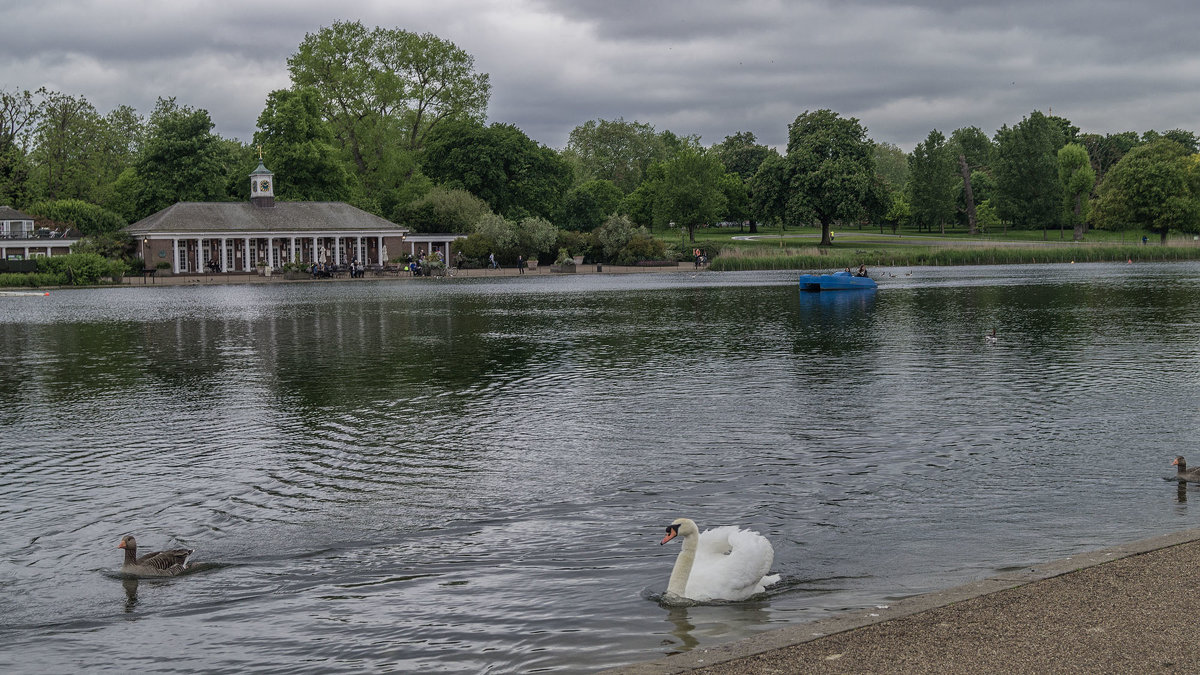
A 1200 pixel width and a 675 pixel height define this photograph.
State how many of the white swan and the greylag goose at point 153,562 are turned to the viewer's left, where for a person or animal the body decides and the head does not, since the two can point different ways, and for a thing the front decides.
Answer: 2

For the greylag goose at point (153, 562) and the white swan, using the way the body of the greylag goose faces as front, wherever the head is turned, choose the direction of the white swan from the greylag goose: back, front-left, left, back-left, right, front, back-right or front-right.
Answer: back-left

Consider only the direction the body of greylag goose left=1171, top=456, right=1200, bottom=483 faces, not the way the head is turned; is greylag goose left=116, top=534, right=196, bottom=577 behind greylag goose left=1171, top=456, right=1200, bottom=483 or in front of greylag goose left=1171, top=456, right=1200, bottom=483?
in front

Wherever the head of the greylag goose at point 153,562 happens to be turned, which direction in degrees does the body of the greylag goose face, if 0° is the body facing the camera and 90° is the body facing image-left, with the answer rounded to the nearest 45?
approximately 90°

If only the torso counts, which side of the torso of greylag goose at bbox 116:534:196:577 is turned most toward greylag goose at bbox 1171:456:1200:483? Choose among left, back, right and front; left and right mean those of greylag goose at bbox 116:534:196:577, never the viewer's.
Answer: back

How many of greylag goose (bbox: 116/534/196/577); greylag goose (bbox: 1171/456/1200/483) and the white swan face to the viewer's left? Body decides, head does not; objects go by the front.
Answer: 3

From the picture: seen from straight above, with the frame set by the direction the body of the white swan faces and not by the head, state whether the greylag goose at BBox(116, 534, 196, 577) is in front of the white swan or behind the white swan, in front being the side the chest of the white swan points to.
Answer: in front

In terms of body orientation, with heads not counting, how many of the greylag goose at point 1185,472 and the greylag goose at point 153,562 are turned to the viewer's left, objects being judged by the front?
2

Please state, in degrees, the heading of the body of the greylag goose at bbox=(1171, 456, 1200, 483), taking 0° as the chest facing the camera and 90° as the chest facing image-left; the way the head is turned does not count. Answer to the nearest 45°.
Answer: approximately 90°

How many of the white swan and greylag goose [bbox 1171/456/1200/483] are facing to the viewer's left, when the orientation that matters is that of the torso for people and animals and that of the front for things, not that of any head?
2

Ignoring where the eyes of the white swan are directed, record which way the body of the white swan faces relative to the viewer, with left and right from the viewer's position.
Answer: facing to the left of the viewer
